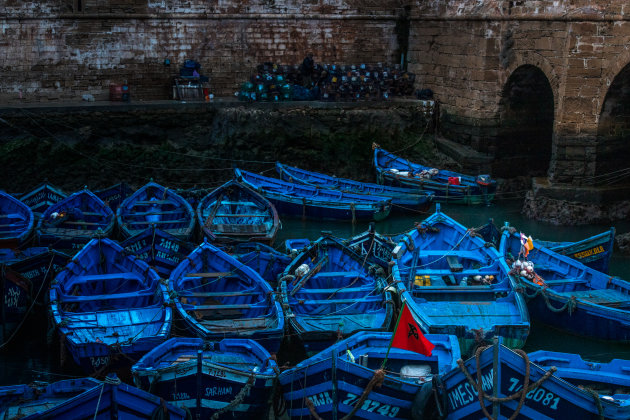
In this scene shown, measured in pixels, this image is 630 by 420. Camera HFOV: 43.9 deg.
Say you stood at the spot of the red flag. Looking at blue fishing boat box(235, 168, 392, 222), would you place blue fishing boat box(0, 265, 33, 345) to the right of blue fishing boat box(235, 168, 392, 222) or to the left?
left

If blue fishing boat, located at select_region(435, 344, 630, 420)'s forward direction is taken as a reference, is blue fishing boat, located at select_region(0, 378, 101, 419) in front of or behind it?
in front

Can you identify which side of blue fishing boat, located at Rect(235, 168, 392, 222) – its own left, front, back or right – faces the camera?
left

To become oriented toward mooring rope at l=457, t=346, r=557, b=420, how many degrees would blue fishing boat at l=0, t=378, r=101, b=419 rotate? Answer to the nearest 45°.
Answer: approximately 45° to its right

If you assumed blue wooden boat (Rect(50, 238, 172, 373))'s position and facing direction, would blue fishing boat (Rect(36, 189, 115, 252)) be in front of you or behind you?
in front

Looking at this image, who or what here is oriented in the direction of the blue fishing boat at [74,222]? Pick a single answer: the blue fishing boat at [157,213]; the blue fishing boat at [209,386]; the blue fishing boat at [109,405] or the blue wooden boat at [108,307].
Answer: the blue wooden boat

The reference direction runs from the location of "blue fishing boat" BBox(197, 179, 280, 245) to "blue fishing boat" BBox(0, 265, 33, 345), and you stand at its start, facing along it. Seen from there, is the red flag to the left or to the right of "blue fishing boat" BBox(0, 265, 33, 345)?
left

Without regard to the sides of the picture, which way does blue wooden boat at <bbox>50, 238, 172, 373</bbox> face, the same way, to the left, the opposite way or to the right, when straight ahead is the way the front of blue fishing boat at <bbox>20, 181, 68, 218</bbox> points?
the opposite way
